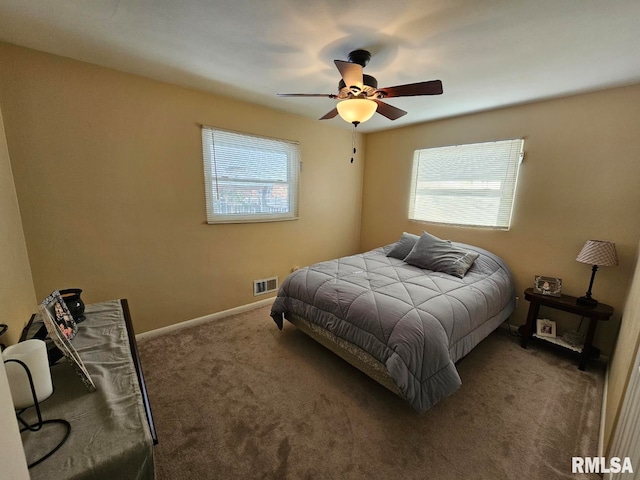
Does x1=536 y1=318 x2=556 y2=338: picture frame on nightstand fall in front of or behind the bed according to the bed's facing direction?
behind

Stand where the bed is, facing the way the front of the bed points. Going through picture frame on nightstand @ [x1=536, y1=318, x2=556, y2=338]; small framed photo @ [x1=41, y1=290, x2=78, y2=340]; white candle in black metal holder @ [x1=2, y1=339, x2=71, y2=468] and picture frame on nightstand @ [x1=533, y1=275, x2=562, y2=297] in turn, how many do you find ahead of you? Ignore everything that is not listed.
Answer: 2

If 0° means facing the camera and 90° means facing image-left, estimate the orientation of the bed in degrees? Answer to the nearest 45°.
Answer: approximately 45°

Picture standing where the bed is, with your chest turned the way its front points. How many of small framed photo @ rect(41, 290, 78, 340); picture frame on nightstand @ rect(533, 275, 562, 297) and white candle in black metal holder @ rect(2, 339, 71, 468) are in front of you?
2

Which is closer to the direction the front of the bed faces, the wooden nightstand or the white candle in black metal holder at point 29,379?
the white candle in black metal holder

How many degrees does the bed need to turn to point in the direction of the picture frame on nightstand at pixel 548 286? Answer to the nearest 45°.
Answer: approximately 180°

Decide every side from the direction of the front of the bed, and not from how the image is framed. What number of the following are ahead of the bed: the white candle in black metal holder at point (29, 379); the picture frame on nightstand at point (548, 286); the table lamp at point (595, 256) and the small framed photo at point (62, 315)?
2

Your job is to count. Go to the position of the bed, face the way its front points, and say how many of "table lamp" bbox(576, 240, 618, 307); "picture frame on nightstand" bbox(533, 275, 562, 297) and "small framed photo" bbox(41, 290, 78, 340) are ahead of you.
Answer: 1

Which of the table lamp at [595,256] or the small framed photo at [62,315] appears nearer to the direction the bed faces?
the small framed photo

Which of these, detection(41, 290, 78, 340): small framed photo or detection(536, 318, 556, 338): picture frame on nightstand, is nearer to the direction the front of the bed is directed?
the small framed photo

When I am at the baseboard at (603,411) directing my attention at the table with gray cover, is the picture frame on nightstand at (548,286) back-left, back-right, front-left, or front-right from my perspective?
back-right
